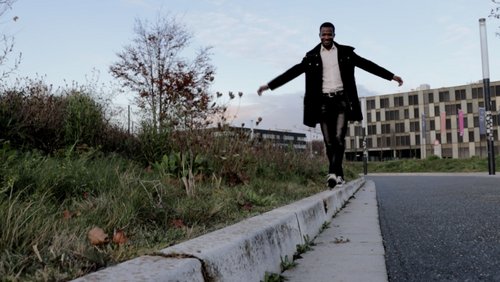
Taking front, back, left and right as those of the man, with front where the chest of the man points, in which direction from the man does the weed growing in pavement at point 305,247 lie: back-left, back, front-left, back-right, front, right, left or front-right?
front

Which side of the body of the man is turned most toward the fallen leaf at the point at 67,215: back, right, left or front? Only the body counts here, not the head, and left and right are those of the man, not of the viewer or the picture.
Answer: front

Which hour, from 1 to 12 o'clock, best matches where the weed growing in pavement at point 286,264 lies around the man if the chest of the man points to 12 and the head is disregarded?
The weed growing in pavement is roughly at 12 o'clock from the man.

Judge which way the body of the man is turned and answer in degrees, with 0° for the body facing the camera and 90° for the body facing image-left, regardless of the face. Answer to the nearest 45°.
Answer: approximately 0°

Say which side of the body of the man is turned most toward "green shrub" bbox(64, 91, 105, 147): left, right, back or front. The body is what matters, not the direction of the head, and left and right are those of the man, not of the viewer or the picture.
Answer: right

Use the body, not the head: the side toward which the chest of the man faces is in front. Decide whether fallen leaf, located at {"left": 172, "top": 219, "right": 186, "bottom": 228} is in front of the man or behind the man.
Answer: in front
